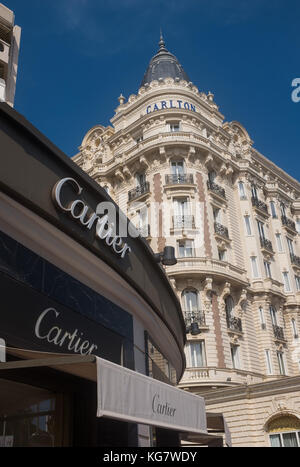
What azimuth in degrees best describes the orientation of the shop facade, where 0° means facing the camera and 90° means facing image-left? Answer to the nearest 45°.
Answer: approximately 315°

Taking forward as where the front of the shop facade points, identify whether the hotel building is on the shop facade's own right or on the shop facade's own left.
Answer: on the shop facade's own left
